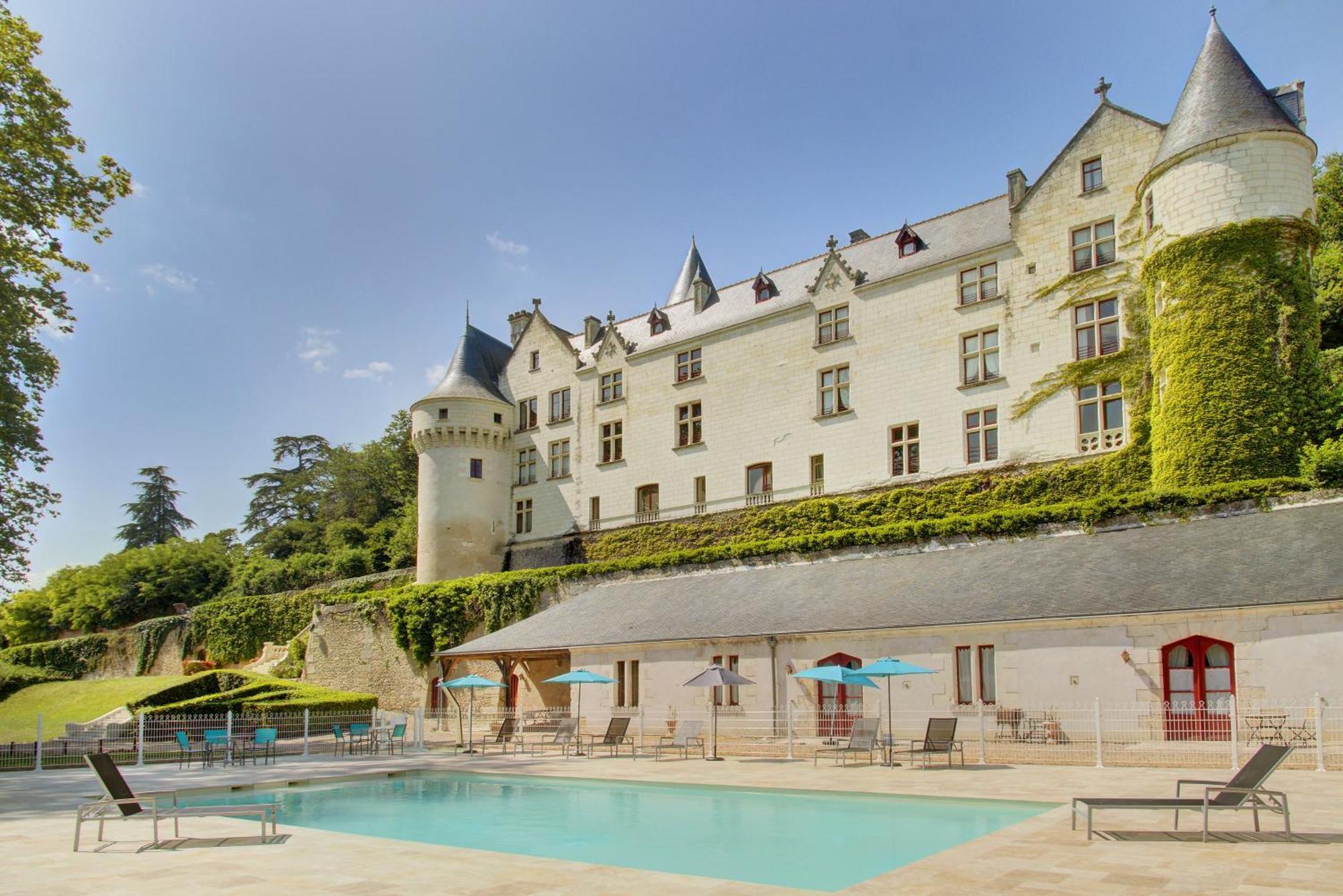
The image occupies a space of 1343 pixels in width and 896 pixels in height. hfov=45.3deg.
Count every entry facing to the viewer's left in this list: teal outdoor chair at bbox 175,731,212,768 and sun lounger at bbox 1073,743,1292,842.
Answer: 1

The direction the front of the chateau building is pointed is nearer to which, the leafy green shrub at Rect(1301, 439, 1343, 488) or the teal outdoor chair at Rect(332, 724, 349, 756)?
the teal outdoor chair

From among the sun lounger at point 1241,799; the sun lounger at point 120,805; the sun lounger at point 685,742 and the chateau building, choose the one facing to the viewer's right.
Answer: the sun lounger at point 120,805

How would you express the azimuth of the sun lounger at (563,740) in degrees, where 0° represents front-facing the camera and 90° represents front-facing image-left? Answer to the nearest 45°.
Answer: approximately 45°

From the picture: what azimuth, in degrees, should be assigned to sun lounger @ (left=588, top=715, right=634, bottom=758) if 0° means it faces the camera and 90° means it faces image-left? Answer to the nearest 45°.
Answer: approximately 45°

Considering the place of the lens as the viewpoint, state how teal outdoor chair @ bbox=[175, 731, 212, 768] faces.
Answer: facing to the right of the viewer
